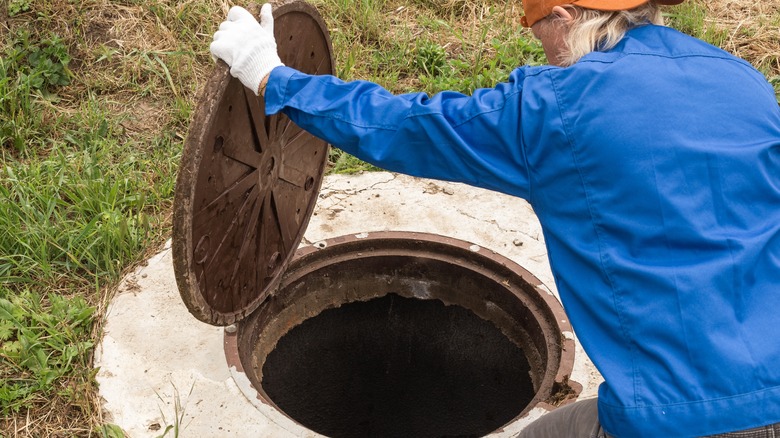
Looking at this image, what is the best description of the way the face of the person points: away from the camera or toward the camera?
away from the camera

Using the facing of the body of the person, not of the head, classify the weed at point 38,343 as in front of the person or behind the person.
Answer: in front

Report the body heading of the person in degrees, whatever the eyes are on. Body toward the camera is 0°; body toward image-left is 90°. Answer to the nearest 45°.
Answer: approximately 135°

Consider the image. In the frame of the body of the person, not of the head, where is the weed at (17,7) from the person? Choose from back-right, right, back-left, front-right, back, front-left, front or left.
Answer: front
